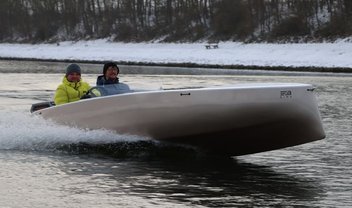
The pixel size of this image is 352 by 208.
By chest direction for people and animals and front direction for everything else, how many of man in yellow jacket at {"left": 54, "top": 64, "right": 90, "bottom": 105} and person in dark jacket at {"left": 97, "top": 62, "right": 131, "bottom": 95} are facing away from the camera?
0
